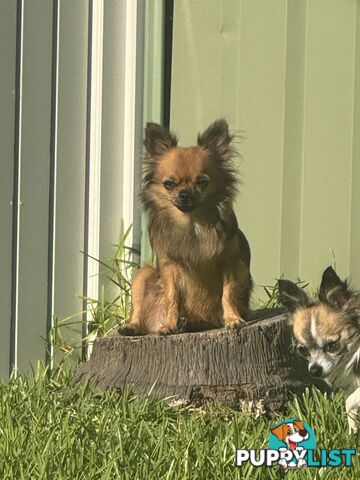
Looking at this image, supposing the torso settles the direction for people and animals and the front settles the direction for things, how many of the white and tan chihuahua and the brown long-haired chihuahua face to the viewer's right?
0

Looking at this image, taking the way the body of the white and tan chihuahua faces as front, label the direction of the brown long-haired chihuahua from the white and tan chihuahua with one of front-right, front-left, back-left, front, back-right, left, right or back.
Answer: right

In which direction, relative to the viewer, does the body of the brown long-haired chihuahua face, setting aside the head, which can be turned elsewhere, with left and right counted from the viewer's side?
facing the viewer

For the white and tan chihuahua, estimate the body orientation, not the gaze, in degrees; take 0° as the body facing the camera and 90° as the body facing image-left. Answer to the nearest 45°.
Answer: approximately 45°
